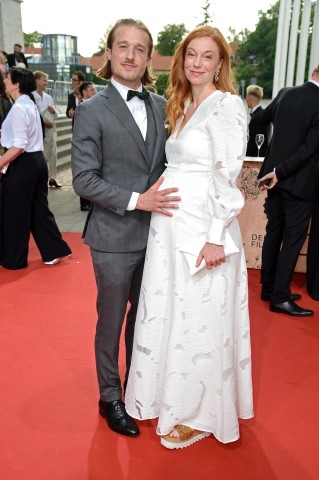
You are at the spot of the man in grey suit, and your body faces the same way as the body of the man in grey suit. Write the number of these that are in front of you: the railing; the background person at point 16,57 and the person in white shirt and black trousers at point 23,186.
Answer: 0

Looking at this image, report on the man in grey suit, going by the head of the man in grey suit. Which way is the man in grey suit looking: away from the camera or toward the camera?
toward the camera

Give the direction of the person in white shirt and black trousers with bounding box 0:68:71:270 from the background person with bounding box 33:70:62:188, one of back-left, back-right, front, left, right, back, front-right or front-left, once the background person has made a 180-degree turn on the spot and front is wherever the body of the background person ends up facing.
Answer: back-left

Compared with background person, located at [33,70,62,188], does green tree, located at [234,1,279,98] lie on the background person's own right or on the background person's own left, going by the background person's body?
on the background person's own left

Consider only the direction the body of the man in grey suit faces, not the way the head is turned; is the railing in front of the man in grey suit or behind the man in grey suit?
behind

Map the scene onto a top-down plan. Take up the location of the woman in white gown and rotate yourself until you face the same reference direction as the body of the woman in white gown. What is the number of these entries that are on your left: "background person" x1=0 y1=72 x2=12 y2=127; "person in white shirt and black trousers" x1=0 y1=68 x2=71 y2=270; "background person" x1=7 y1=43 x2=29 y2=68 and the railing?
0

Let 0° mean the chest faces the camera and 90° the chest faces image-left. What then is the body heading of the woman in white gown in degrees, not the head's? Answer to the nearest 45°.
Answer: approximately 45°

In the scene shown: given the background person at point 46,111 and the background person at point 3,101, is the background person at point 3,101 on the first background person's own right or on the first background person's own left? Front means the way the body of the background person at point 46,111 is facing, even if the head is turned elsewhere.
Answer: on the first background person's own right

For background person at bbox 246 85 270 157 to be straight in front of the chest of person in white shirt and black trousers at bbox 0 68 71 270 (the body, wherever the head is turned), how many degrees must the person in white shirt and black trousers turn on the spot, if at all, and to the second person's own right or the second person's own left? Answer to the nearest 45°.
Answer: approximately 135° to the second person's own right

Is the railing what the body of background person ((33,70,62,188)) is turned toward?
no

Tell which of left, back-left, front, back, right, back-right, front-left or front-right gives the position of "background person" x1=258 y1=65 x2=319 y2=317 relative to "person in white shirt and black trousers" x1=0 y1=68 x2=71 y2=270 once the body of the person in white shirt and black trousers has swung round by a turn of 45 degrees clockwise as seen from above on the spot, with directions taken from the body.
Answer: back

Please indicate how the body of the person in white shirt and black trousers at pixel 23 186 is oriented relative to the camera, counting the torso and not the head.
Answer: to the viewer's left

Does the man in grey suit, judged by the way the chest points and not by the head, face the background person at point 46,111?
no

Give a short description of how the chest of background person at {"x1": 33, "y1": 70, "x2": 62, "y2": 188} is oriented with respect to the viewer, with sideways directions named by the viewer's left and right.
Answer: facing the viewer and to the right of the viewer
